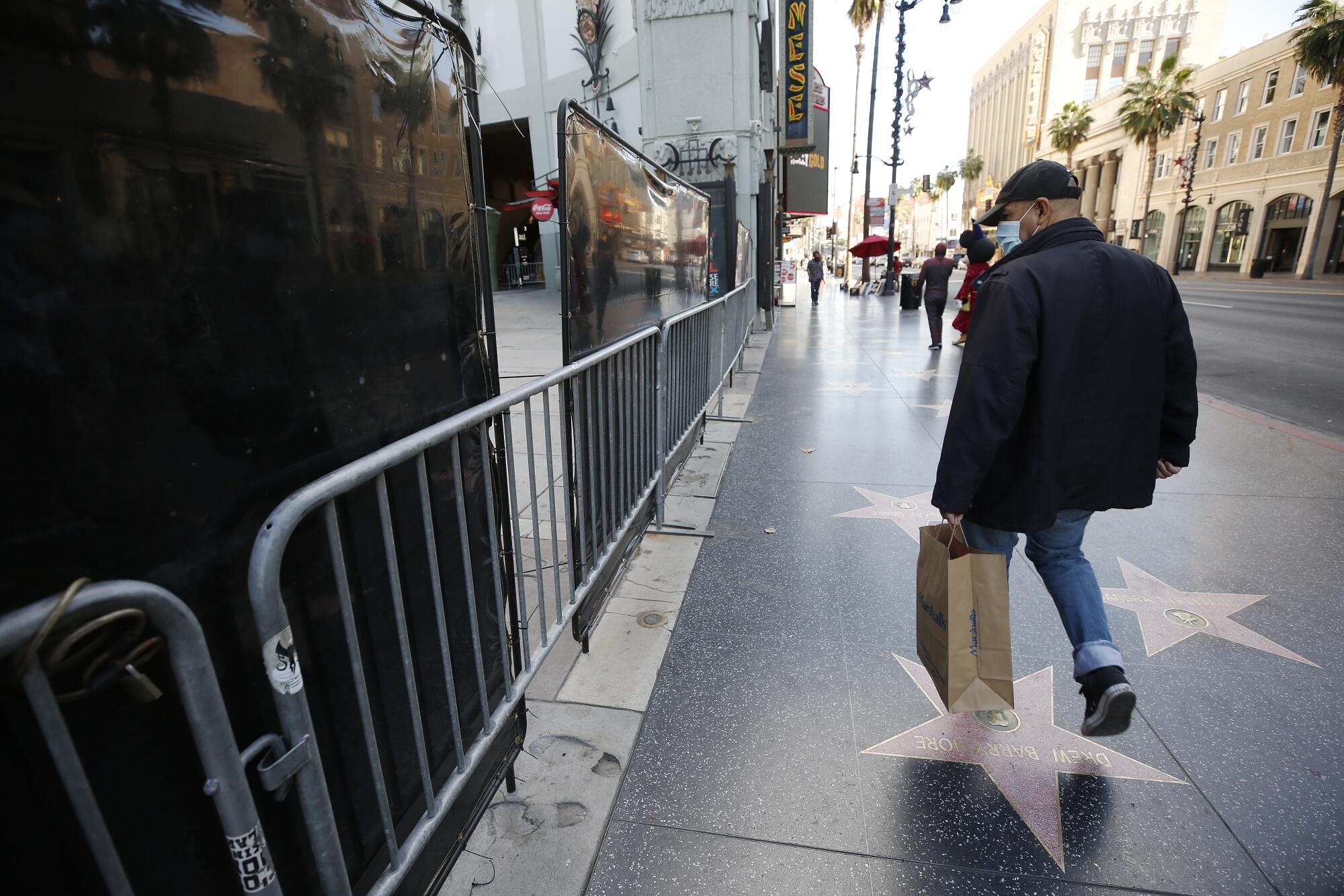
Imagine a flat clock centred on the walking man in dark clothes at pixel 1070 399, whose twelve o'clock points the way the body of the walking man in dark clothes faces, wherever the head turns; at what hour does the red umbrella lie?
The red umbrella is roughly at 1 o'clock from the walking man in dark clothes.

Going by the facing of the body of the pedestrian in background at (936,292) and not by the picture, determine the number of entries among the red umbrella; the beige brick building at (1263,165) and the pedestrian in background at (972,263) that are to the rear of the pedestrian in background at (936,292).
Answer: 0

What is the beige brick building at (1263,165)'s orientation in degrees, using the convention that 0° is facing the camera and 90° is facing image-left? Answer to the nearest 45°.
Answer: approximately 45°

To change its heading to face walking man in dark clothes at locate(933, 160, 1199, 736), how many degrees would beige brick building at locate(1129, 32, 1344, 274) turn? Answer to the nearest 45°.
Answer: approximately 45° to its left

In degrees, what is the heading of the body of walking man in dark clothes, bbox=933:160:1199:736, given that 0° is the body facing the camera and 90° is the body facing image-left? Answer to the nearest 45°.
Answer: approximately 135°

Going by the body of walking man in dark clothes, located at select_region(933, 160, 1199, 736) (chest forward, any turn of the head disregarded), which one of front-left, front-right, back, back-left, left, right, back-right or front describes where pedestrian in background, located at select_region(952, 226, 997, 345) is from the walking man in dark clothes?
front-right
